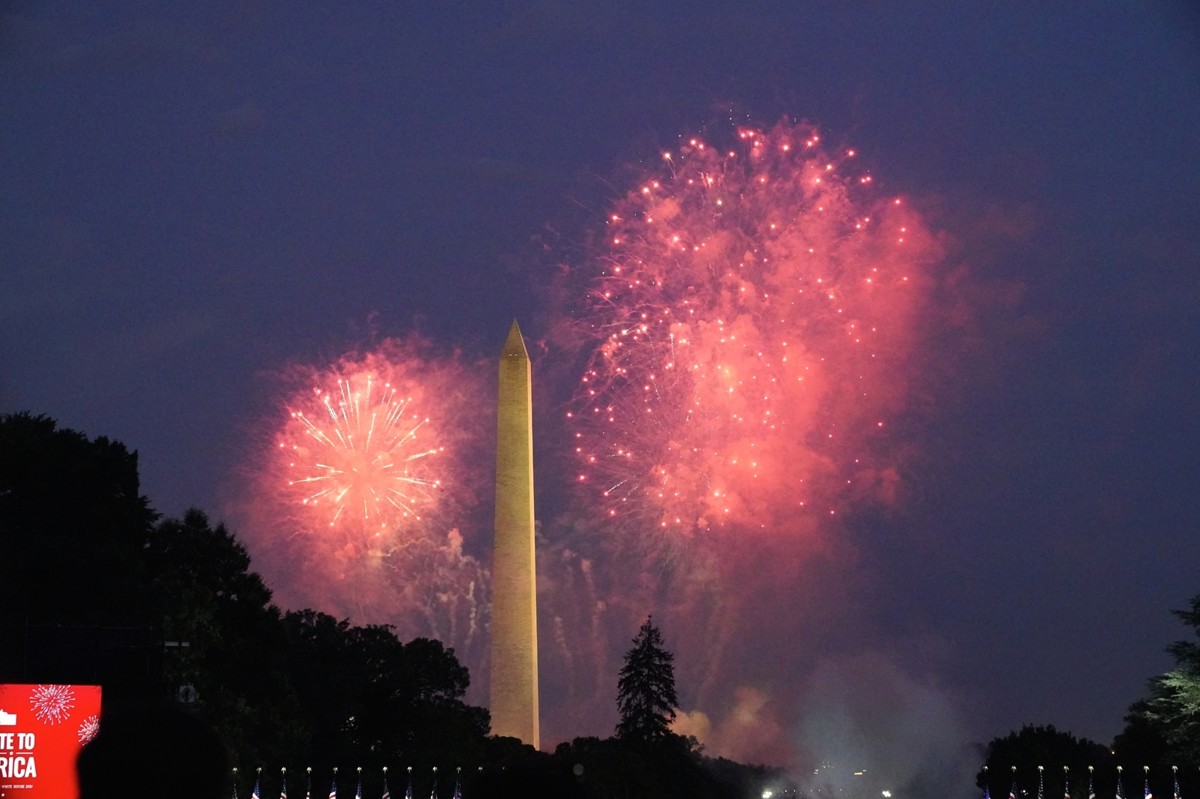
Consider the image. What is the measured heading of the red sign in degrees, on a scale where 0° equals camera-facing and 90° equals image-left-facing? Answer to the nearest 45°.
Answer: approximately 0°
